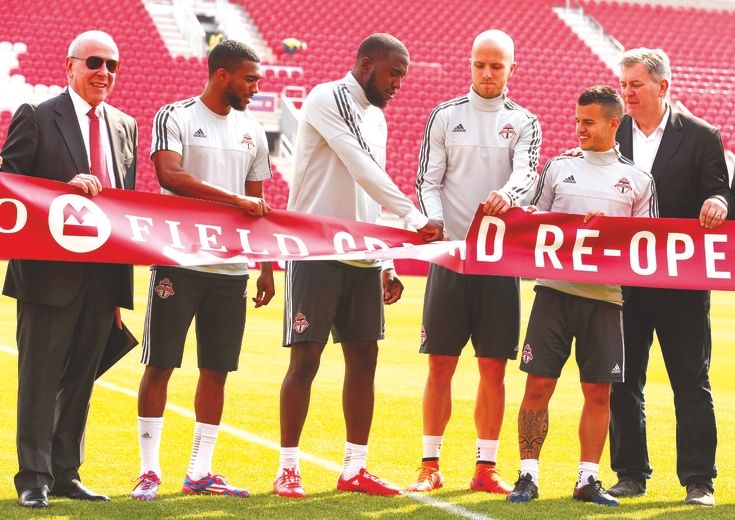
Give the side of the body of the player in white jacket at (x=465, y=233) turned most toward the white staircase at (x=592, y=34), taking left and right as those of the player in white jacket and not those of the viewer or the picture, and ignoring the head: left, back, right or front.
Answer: back

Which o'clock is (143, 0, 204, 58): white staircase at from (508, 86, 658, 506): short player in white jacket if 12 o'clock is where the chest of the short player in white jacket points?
The white staircase is roughly at 5 o'clock from the short player in white jacket.

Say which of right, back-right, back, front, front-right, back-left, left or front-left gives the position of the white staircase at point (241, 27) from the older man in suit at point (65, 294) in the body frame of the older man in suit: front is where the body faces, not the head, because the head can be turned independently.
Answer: back-left

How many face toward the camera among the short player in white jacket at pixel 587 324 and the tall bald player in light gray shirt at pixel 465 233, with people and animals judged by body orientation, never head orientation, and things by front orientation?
2

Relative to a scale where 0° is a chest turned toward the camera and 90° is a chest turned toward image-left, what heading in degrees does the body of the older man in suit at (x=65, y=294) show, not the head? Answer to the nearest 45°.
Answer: approximately 315°

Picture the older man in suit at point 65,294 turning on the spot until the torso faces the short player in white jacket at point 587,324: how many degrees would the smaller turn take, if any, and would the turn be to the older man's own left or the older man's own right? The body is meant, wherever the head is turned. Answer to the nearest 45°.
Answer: approximately 45° to the older man's own left

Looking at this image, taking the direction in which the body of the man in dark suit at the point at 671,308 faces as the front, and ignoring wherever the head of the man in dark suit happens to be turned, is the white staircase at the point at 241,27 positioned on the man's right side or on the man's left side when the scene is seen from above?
on the man's right side

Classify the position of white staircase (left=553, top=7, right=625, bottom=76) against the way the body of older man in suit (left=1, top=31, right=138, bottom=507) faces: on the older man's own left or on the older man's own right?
on the older man's own left

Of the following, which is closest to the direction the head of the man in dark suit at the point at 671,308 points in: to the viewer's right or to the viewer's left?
to the viewer's left

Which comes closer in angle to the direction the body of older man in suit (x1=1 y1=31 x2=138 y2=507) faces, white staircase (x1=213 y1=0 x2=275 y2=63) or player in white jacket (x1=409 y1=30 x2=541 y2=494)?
the player in white jacket

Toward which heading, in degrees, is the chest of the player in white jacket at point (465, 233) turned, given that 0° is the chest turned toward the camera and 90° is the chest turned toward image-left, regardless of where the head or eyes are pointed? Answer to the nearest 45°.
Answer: approximately 0°
